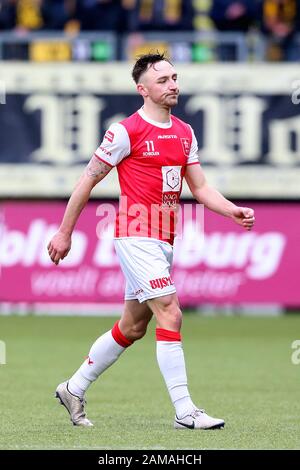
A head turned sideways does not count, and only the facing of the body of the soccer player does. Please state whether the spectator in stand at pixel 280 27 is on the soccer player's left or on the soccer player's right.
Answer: on the soccer player's left

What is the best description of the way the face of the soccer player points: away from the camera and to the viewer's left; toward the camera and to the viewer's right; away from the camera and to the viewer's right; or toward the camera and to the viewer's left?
toward the camera and to the viewer's right

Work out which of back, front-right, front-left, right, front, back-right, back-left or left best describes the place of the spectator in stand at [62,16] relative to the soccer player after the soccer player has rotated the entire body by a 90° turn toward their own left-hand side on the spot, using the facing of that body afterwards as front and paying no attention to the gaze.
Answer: front-left

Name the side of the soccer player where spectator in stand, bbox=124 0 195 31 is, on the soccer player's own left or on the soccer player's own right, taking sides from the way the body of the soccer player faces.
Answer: on the soccer player's own left

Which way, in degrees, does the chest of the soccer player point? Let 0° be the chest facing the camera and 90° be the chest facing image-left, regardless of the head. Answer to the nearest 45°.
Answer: approximately 315°

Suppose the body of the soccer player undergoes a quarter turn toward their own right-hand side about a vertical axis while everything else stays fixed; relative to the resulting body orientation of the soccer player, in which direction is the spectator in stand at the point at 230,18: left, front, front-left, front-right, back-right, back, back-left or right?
back-right

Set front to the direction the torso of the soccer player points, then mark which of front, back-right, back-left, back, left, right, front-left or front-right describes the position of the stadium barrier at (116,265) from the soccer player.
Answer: back-left

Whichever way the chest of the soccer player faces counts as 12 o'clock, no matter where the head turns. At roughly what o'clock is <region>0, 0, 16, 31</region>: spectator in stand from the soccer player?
The spectator in stand is roughly at 7 o'clock from the soccer player.

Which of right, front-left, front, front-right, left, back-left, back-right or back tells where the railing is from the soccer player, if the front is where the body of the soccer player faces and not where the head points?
back-left
